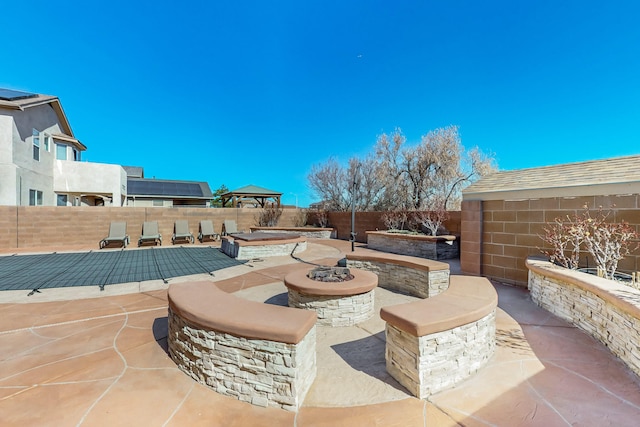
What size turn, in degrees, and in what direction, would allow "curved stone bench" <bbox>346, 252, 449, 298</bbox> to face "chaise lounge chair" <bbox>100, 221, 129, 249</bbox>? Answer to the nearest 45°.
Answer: approximately 45° to its right

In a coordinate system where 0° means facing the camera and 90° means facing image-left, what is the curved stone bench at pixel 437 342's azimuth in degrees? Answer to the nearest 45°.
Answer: approximately 135°

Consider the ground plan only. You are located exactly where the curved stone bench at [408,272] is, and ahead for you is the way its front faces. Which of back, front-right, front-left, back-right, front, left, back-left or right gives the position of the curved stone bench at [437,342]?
front-left

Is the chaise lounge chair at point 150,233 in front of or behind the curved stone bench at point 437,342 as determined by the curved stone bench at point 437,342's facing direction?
in front

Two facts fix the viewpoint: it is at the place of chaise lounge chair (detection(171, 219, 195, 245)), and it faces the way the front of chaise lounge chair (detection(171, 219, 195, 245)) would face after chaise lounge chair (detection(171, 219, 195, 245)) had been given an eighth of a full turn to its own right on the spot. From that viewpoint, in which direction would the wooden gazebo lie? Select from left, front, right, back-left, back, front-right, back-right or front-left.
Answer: back

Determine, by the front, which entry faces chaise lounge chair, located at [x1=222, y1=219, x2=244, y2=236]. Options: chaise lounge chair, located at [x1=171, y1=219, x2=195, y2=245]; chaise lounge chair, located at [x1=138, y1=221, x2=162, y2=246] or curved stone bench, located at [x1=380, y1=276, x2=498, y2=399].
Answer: the curved stone bench

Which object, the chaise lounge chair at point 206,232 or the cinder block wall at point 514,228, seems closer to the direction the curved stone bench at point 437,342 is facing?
the chaise lounge chair

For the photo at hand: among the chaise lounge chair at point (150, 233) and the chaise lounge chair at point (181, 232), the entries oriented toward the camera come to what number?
2

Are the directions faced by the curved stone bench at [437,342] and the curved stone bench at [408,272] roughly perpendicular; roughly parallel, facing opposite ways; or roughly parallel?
roughly perpendicular

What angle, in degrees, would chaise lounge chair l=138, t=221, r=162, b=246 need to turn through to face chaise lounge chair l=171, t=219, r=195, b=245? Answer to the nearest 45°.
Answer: approximately 90° to its left

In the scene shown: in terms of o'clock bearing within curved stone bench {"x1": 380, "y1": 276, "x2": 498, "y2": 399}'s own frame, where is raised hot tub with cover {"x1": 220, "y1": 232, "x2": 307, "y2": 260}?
The raised hot tub with cover is roughly at 12 o'clock from the curved stone bench.

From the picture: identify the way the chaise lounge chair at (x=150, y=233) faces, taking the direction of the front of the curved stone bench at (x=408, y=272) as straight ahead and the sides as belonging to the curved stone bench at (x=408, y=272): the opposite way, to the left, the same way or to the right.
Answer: to the left

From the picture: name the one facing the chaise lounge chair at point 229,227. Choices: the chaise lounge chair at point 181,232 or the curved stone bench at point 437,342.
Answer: the curved stone bench

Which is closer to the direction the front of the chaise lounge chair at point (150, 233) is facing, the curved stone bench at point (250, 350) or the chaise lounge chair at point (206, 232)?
the curved stone bench

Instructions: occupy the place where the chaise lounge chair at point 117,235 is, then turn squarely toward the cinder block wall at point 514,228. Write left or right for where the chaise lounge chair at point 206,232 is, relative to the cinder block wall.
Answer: left

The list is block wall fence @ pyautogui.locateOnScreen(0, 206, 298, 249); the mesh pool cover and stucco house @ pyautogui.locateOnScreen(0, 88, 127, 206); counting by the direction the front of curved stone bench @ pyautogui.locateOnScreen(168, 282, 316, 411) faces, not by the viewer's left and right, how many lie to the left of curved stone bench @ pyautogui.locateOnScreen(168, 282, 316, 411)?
3

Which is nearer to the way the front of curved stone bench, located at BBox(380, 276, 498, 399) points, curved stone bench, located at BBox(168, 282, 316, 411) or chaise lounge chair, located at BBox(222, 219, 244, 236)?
the chaise lounge chair
